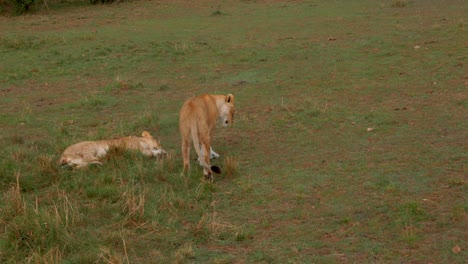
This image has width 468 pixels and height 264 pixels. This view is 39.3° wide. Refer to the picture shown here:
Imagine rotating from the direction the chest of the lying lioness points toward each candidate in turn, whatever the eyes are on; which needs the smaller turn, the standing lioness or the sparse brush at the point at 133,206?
the standing lioness

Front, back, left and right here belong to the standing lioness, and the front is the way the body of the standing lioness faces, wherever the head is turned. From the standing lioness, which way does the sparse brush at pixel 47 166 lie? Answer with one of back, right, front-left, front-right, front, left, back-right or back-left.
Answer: back-left

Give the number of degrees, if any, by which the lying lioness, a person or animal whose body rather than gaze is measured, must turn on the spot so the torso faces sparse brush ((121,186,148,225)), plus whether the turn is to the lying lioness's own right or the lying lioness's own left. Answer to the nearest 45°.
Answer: approximately 90° to the lying lioness's own right

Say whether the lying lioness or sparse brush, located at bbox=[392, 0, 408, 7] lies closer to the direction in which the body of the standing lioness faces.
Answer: the sparse brush

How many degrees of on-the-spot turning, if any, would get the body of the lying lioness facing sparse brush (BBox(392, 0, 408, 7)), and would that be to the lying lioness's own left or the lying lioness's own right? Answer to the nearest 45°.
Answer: approximately 45° to the lying lioness's own left

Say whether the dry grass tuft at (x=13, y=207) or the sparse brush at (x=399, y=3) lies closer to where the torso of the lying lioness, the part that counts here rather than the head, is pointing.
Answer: the sparse brush

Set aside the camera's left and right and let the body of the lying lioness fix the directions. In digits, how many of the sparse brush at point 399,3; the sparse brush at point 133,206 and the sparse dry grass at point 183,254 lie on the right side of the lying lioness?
2

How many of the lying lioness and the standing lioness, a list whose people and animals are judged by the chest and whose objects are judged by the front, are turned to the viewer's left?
0

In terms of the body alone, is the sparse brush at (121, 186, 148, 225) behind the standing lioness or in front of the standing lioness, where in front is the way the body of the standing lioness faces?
behind

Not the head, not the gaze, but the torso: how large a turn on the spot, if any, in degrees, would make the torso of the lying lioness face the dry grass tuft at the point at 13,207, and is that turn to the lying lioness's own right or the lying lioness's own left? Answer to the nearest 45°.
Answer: approximately 135° to the lying lioness's own right

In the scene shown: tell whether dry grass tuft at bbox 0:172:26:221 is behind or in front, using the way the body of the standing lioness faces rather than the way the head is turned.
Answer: behind

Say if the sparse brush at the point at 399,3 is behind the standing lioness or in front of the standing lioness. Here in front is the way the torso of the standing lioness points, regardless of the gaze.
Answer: in front

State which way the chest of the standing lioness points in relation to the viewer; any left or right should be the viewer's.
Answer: facing away from the viewer and to the right of the viewer

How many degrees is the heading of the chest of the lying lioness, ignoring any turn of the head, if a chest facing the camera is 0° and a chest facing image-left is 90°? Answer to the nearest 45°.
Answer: approximately 270°
